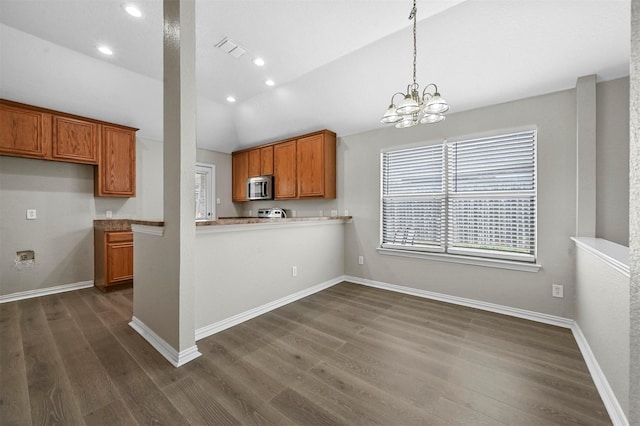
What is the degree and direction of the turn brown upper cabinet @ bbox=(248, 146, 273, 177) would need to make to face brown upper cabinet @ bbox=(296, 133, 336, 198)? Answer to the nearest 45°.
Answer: approximately 90° to its left

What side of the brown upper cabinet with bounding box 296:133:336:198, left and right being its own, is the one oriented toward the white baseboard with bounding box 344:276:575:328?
left

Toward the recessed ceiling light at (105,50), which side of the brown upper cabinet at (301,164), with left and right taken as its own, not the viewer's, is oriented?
front

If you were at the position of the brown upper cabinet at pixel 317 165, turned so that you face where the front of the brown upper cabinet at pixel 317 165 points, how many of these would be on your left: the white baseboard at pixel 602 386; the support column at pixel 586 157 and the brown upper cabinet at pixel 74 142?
2

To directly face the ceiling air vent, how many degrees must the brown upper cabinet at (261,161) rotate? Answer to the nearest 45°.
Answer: approximately 45° to its left

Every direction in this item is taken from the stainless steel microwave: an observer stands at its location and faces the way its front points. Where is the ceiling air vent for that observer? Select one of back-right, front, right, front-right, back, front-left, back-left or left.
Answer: front-left

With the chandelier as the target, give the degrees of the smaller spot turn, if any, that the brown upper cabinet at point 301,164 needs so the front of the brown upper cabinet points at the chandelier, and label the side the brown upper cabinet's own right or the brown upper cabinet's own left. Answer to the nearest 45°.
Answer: approximately 45° to the brown upper cabinet's own left

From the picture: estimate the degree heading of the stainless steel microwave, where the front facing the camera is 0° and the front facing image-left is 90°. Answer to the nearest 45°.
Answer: approximately 45°

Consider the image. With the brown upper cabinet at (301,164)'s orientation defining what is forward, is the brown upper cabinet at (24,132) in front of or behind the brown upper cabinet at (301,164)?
in front

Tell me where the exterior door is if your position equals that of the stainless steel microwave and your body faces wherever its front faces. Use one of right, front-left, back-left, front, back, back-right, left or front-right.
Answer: right

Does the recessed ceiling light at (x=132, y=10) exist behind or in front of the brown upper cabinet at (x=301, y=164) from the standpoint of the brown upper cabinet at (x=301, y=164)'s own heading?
in front

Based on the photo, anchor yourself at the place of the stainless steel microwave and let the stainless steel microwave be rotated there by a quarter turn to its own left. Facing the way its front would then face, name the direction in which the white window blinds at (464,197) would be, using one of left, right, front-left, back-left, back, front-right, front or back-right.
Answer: front
